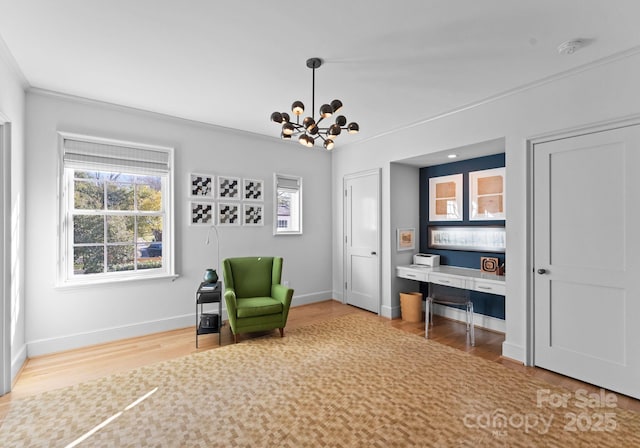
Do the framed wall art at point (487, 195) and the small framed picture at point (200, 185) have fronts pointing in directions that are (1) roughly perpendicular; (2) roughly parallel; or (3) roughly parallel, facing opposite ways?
roughly perpendicular

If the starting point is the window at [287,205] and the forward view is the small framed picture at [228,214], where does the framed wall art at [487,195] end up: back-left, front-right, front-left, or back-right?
back-left

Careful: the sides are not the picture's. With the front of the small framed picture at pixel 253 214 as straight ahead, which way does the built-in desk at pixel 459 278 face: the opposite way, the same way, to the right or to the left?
to the right

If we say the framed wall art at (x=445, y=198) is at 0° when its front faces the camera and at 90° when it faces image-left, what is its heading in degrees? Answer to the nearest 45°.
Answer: approximately 45°

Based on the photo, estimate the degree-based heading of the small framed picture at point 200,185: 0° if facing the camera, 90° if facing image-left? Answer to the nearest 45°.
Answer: approximately 0°

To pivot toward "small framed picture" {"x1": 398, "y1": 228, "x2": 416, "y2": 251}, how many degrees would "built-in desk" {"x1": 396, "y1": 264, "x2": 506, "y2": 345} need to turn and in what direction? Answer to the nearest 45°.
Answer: approximately 90° to its right

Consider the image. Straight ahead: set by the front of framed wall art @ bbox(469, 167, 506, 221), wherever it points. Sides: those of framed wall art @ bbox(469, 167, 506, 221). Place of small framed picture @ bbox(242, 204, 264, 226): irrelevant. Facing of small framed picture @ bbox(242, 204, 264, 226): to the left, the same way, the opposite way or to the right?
to the left

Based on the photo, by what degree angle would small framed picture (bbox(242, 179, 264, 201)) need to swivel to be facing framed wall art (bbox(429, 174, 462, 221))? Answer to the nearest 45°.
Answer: approximately 90° to its left

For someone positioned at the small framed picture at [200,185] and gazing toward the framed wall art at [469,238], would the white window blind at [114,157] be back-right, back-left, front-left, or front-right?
back-right

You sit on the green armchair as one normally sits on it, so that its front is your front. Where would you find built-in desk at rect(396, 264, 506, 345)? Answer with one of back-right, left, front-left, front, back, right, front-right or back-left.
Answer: left
